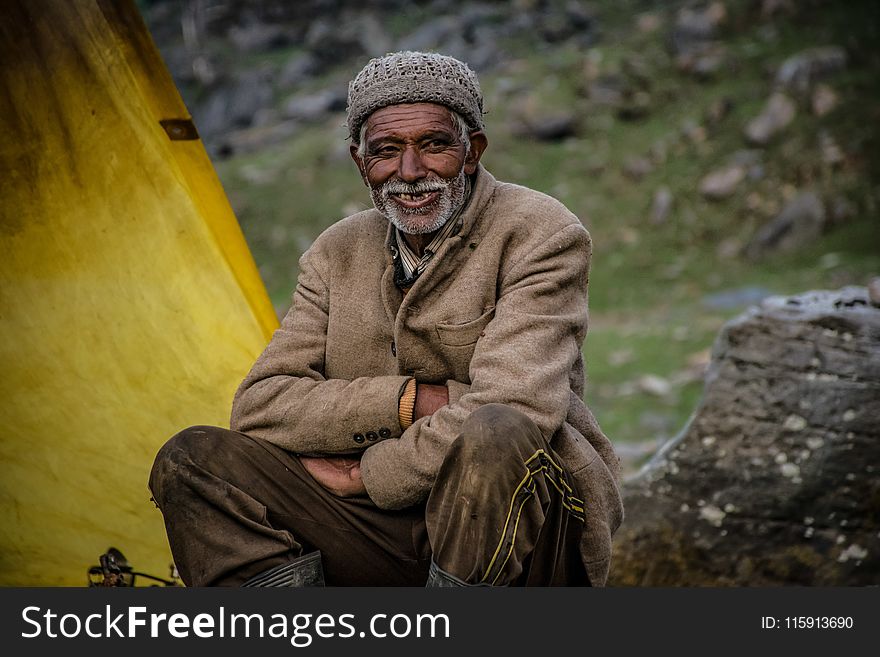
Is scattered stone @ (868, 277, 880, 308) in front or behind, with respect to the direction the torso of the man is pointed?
behind

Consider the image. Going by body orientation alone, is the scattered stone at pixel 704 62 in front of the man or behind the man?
behind

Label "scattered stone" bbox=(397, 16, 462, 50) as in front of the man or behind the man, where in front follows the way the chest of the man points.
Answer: behind

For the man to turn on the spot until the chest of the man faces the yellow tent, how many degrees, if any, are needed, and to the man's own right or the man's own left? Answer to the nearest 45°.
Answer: approximately 90° to the man's own right

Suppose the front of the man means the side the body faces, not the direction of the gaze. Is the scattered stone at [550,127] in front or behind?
behind

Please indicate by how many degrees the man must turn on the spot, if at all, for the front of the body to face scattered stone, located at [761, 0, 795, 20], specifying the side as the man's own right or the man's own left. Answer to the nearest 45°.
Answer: approximately 180°

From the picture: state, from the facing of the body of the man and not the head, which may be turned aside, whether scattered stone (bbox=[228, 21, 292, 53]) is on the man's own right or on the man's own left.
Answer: on the man's own right

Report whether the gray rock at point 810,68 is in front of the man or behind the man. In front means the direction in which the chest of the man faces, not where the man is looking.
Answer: behind

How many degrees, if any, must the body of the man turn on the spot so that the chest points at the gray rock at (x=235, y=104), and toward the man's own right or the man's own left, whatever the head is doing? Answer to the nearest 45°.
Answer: approximately 135° to the man's own right

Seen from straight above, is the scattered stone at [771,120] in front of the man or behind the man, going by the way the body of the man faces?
behind

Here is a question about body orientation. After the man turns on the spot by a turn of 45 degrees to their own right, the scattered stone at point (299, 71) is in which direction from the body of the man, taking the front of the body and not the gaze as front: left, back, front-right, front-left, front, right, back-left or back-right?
right

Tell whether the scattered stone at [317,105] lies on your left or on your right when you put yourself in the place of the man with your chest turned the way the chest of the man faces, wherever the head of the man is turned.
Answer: on your right
